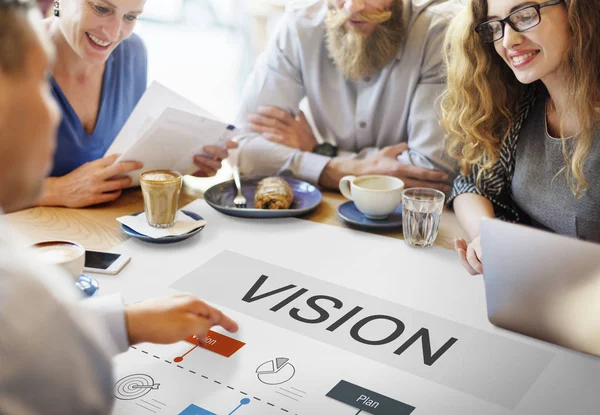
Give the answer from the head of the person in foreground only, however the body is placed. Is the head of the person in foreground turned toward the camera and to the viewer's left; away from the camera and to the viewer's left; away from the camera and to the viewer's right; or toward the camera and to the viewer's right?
away from the camera and to the viewer's right

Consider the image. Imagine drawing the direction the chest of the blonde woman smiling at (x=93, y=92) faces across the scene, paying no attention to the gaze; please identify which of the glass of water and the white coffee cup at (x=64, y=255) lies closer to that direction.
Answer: the glass of water

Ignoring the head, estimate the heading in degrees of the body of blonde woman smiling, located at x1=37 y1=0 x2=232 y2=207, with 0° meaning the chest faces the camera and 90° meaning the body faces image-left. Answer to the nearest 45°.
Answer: approximately 315°

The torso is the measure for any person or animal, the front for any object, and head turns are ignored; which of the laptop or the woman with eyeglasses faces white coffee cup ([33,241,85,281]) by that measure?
the woman with eyeglasses

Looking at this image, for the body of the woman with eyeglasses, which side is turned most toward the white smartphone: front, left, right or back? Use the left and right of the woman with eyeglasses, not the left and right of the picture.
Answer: front

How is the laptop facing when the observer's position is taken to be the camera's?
facing away from the viewer and to the right of the viewer

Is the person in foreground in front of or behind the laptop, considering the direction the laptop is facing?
behind

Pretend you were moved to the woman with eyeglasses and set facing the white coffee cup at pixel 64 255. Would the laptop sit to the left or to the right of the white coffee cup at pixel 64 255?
left

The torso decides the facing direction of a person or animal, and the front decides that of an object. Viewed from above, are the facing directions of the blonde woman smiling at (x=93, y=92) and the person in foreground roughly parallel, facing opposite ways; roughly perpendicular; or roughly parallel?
roughly perpendicular

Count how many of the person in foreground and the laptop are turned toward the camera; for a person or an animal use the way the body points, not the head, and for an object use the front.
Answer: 0

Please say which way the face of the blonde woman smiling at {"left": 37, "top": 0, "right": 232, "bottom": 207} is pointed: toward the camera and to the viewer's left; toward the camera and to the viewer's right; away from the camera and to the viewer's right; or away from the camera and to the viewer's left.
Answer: toward the camera and to the viewer's right

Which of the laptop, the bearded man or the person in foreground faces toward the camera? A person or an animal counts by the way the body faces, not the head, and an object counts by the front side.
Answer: the bearded man

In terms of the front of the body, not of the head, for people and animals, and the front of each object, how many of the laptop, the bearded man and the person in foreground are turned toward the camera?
1

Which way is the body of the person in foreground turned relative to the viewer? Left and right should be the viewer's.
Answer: facing away from the viewer and to the right of the viewer

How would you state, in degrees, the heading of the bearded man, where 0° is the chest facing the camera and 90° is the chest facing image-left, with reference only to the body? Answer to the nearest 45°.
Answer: approximately 0°

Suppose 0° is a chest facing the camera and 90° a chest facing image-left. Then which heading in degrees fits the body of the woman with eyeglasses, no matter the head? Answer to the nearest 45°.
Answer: approximately 45°

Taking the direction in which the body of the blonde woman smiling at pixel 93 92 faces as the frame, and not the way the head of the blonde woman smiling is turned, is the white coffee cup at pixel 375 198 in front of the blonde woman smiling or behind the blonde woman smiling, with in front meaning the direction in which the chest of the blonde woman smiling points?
in front

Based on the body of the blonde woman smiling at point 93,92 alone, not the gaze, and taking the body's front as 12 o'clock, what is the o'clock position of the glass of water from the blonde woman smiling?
The glass of water is roughly at 12 o'clock from the blonde woman smiling.
